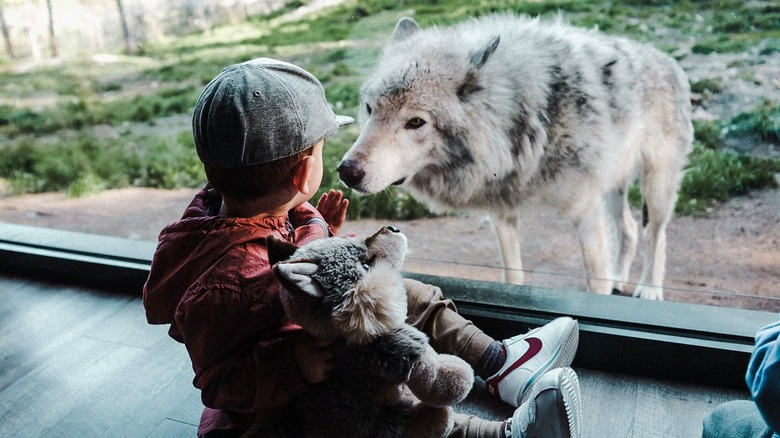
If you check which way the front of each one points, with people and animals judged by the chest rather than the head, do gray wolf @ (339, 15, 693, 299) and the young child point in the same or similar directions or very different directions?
very different directions

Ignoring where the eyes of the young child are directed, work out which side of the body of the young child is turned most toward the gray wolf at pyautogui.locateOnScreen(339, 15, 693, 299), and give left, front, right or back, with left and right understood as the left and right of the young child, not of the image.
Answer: front

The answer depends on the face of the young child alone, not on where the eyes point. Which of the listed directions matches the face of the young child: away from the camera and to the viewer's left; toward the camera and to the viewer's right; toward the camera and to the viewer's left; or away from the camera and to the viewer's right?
away from the camera and to the viewer's right

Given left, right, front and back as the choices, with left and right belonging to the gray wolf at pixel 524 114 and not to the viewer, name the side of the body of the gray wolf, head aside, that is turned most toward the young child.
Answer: front

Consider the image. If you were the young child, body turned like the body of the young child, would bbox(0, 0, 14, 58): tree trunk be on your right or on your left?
on your left

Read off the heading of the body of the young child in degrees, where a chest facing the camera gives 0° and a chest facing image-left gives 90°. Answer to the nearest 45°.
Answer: approximately 225°

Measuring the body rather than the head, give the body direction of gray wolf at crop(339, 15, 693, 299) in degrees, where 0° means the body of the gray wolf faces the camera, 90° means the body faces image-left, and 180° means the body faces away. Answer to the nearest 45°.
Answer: approximately 45°

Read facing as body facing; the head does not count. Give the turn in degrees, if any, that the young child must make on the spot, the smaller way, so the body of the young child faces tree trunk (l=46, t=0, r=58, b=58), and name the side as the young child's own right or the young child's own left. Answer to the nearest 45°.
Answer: approximately 90° to the young child's own left
